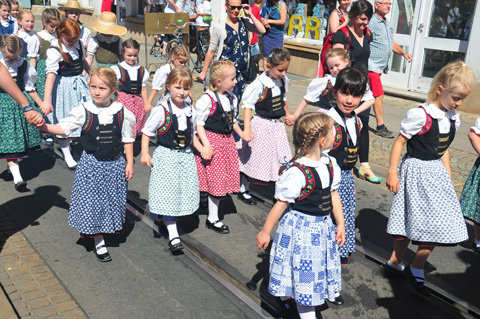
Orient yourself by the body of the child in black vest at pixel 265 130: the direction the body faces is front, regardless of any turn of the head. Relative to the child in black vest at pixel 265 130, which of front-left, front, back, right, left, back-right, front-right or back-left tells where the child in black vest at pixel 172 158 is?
right

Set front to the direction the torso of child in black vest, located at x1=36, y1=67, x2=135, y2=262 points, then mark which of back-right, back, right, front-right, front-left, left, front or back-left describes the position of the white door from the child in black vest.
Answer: back-left

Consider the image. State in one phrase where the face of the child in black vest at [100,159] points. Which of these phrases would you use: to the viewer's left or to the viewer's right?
to the viewer's left

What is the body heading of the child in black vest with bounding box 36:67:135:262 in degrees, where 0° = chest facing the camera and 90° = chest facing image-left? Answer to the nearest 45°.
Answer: approximately 0°
